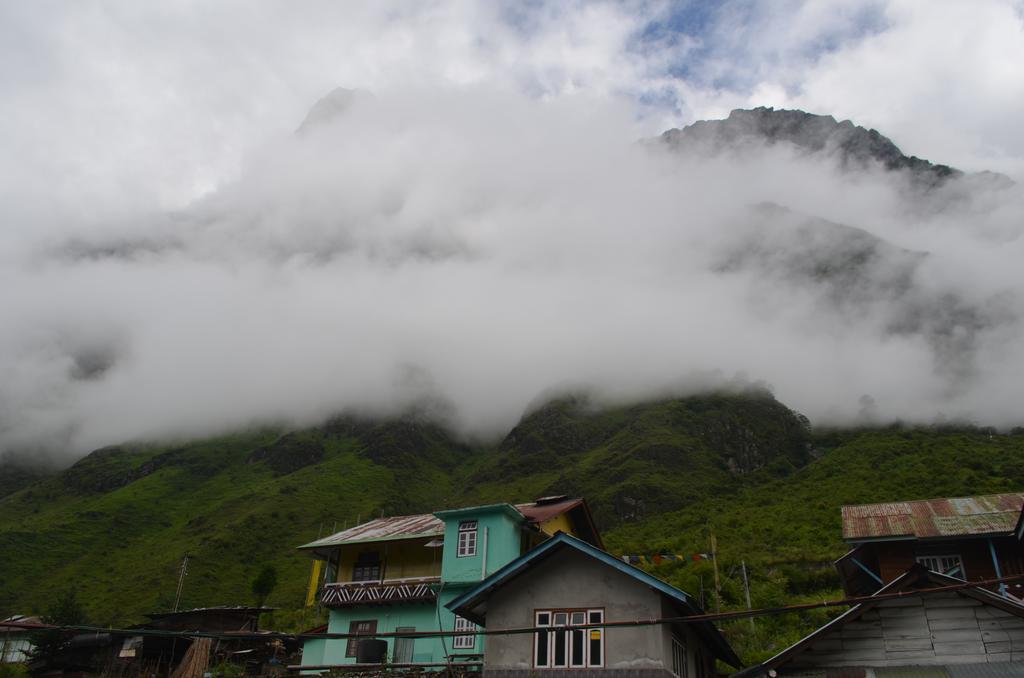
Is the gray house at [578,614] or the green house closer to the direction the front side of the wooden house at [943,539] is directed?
the gray house

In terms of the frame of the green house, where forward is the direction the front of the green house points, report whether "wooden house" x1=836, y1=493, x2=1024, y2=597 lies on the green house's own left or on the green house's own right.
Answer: on the green house's own left

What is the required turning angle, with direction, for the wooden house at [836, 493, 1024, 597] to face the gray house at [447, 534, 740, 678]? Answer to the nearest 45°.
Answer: approximately 45° to its right

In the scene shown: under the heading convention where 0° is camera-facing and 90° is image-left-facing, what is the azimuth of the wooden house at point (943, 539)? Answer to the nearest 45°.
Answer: approximately 0°

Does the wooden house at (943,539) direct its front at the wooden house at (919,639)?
yes

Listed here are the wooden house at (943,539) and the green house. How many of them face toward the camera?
2

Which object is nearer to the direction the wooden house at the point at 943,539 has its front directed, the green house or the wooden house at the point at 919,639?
the wooden house

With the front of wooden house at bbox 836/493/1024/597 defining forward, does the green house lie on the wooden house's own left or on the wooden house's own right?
on the wooden house's own right

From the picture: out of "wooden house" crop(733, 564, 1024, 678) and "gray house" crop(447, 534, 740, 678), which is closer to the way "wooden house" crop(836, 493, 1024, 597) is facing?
the wooden house
